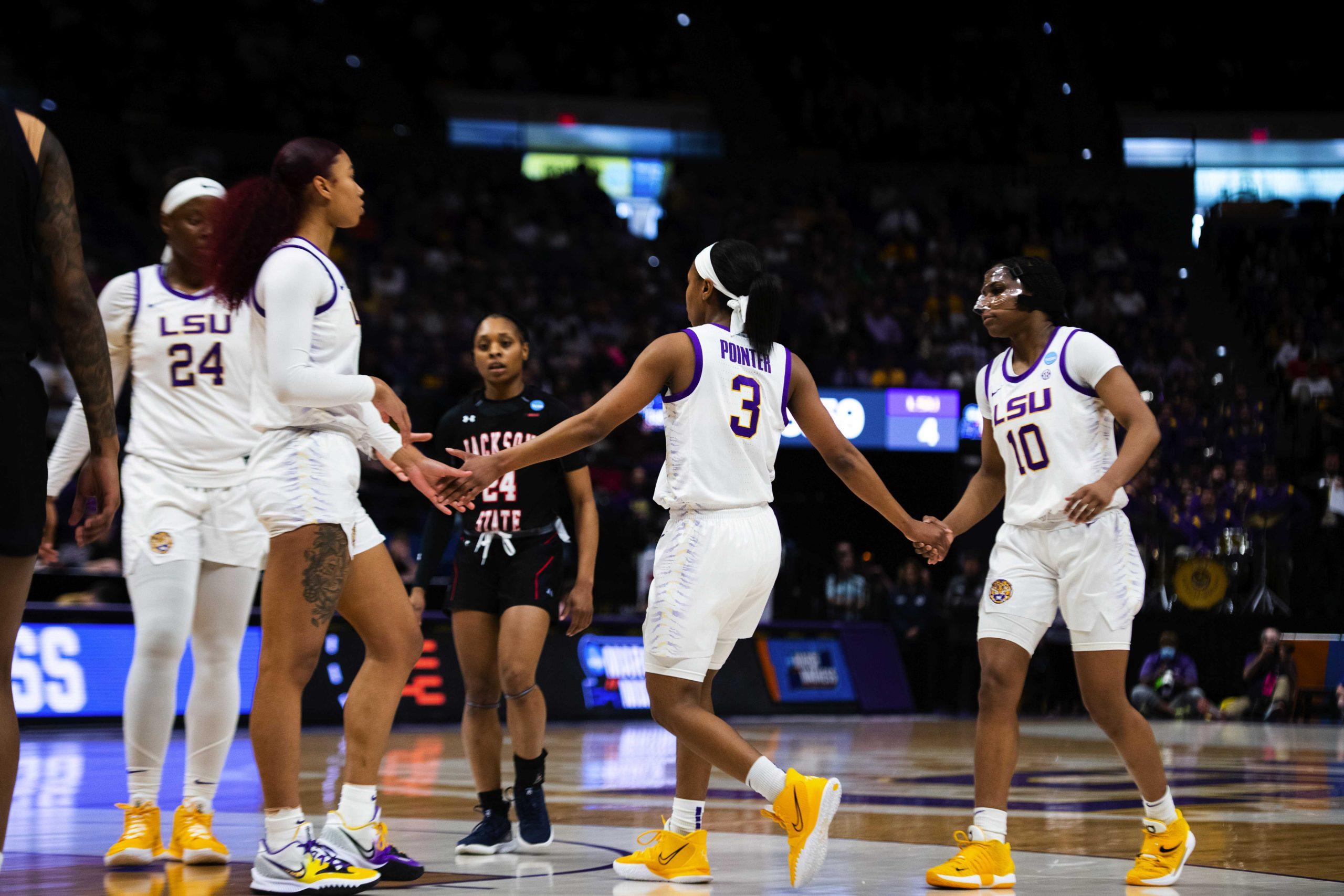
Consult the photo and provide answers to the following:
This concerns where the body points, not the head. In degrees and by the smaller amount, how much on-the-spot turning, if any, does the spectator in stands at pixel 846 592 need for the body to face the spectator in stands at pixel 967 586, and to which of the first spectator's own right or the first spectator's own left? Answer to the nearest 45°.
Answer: approximately 90° to the first spectator's own left

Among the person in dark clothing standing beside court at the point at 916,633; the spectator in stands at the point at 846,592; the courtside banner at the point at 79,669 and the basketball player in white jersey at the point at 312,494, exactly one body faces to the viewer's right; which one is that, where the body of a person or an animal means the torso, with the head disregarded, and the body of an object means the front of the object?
the basketball player in white jersey

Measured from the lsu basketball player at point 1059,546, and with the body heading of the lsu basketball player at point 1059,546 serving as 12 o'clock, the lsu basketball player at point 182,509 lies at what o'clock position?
the lsu basketball player at point 182,509 is roughly at 1 o'clock from the lsu basketball player at point 1059,546.

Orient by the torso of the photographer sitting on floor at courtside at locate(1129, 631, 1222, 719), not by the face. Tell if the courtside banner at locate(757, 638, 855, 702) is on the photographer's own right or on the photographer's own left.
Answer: on the photographer's own right

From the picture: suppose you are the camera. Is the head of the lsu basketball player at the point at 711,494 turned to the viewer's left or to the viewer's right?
to the viewer's left
